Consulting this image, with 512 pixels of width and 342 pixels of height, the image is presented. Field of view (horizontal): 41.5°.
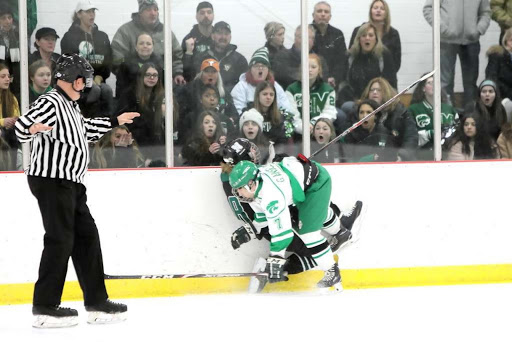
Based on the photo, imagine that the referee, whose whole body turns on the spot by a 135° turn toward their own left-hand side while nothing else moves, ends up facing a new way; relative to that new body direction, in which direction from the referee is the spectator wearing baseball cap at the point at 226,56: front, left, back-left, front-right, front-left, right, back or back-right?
right

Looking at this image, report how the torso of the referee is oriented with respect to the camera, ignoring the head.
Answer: to the viewer's right

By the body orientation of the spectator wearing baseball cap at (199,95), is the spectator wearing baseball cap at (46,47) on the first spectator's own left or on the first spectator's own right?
on the first spectator's own right

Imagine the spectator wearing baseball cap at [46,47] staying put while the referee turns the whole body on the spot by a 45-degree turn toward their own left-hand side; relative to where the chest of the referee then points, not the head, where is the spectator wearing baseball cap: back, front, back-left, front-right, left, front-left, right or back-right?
front-left

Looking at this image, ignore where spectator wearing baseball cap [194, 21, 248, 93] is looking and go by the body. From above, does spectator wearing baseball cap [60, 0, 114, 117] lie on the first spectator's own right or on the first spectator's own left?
on the first spectator's own right

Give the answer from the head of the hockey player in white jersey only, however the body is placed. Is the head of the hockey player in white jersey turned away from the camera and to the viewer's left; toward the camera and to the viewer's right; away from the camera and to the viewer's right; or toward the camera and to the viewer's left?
toward the camera and to the viewer's left

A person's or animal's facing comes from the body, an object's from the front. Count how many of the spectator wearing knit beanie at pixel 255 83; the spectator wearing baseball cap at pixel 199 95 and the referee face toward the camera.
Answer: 2
